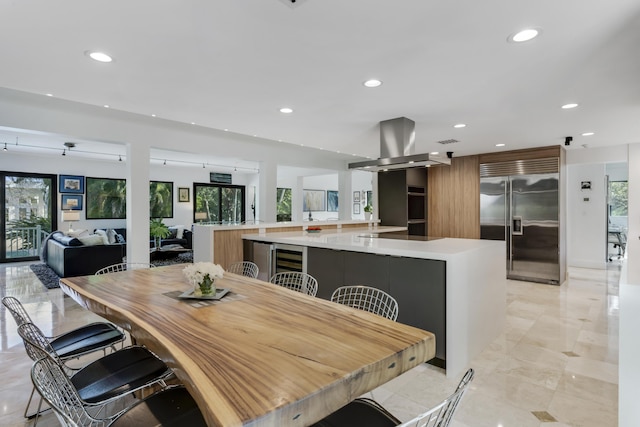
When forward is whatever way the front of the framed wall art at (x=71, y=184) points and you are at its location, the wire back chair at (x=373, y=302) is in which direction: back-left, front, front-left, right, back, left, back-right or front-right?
front

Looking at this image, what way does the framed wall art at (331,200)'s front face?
toward the camera

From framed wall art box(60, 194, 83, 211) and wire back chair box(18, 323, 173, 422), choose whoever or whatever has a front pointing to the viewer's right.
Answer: the wire back chair

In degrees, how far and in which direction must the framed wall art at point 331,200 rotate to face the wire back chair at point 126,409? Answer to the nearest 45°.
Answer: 0° — it already faces it

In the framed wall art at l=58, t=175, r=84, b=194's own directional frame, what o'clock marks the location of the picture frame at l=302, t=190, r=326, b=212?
The picture frame is roughly at 9 o'clock from the framed wall art.

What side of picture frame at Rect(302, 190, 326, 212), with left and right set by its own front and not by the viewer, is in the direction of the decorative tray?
front

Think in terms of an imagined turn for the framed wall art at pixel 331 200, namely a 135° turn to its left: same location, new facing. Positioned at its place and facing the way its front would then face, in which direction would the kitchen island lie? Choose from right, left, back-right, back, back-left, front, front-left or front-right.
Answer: back-right

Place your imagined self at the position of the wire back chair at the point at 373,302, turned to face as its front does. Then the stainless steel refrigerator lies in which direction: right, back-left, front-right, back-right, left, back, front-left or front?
back

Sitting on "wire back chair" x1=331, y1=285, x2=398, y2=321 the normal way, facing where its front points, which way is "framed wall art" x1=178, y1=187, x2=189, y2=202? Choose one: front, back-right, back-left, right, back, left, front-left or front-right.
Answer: right

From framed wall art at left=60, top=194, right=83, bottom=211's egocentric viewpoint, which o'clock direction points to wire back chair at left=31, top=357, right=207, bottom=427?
The wire back chair is roughly at 12 o'clock from the framed wall art.

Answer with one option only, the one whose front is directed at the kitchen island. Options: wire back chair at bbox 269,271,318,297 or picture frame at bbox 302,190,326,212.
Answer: the picture frame

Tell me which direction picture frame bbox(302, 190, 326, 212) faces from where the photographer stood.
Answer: facing the viewer

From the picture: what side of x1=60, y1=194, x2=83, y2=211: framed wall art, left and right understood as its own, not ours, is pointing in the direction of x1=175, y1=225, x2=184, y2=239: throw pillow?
left

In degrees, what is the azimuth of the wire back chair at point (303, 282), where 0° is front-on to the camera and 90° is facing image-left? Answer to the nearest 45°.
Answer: approximately 45°

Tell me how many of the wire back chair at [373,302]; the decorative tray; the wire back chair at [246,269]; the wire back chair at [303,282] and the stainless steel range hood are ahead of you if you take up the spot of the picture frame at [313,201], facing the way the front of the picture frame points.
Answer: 5

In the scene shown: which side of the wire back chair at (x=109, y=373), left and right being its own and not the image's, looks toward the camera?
right

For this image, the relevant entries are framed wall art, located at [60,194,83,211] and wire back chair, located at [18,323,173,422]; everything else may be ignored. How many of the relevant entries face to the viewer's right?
1

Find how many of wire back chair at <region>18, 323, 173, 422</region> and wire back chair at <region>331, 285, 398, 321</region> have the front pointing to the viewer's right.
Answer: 1

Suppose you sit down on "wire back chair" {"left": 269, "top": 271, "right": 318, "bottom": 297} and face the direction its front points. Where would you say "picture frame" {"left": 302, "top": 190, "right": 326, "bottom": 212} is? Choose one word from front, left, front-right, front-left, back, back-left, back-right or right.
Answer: back-right

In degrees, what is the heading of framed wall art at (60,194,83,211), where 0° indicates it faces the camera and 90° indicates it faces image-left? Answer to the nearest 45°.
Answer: approximately 0°

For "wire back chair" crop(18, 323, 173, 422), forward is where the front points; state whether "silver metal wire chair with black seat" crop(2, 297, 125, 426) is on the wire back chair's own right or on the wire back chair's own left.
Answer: on the wire back chair's own left

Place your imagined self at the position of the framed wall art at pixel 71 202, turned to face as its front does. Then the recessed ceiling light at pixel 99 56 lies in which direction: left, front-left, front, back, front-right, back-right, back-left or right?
front
